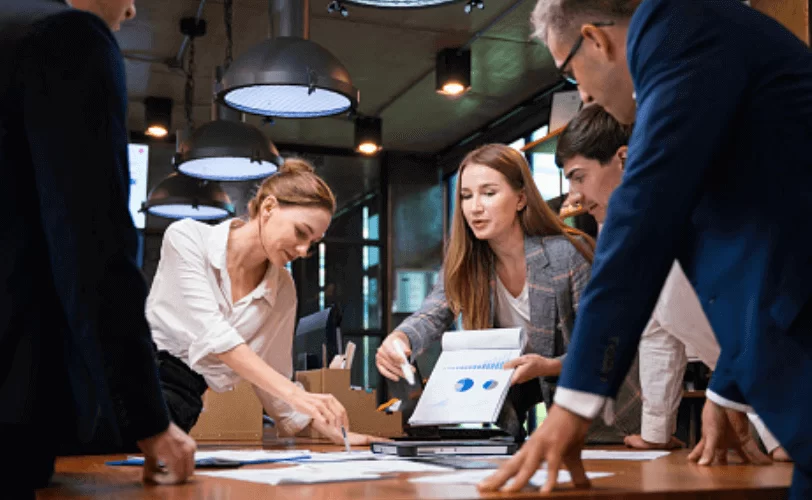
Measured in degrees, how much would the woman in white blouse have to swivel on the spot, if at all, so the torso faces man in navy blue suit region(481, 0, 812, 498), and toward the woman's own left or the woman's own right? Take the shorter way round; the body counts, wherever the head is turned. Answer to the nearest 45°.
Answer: approximately 45° to the woman's own right

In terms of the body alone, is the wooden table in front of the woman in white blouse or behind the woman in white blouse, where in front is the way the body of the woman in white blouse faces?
in front

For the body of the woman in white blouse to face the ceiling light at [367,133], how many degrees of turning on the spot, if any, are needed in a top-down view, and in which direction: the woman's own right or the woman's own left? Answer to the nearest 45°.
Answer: approximately 135° to the woman's own left

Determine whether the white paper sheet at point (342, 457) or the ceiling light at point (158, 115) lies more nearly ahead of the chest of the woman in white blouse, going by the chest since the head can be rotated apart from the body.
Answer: the white paper sheet

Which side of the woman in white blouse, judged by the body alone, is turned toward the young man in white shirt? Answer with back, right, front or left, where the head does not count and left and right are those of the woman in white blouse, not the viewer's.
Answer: front

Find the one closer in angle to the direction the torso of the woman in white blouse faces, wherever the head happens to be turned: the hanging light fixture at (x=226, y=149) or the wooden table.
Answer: the wooden table

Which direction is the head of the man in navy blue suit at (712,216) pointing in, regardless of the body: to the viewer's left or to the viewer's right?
to the viewer's left

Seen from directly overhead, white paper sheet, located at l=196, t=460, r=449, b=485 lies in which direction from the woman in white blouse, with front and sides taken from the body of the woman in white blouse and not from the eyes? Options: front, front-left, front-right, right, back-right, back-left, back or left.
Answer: front-right

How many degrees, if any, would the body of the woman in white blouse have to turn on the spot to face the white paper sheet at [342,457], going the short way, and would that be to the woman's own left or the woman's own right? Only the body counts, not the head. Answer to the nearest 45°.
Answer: approximately 45° to the woman's own right

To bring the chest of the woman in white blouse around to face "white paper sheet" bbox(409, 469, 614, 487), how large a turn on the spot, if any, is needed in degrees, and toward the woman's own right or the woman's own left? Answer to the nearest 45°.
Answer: approximately 45° to the woman's own right

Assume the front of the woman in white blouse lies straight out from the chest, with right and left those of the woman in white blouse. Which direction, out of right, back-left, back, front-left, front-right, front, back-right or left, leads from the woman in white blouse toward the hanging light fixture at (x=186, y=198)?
back-left

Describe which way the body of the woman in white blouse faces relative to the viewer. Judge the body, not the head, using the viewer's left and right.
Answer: facing the viewer and to the right of the viewer

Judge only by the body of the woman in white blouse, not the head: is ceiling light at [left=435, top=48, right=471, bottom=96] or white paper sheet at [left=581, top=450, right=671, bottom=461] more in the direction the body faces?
the white paper sheet

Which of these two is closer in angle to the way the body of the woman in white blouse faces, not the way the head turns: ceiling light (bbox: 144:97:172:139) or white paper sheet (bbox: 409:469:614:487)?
the white paper sheet
